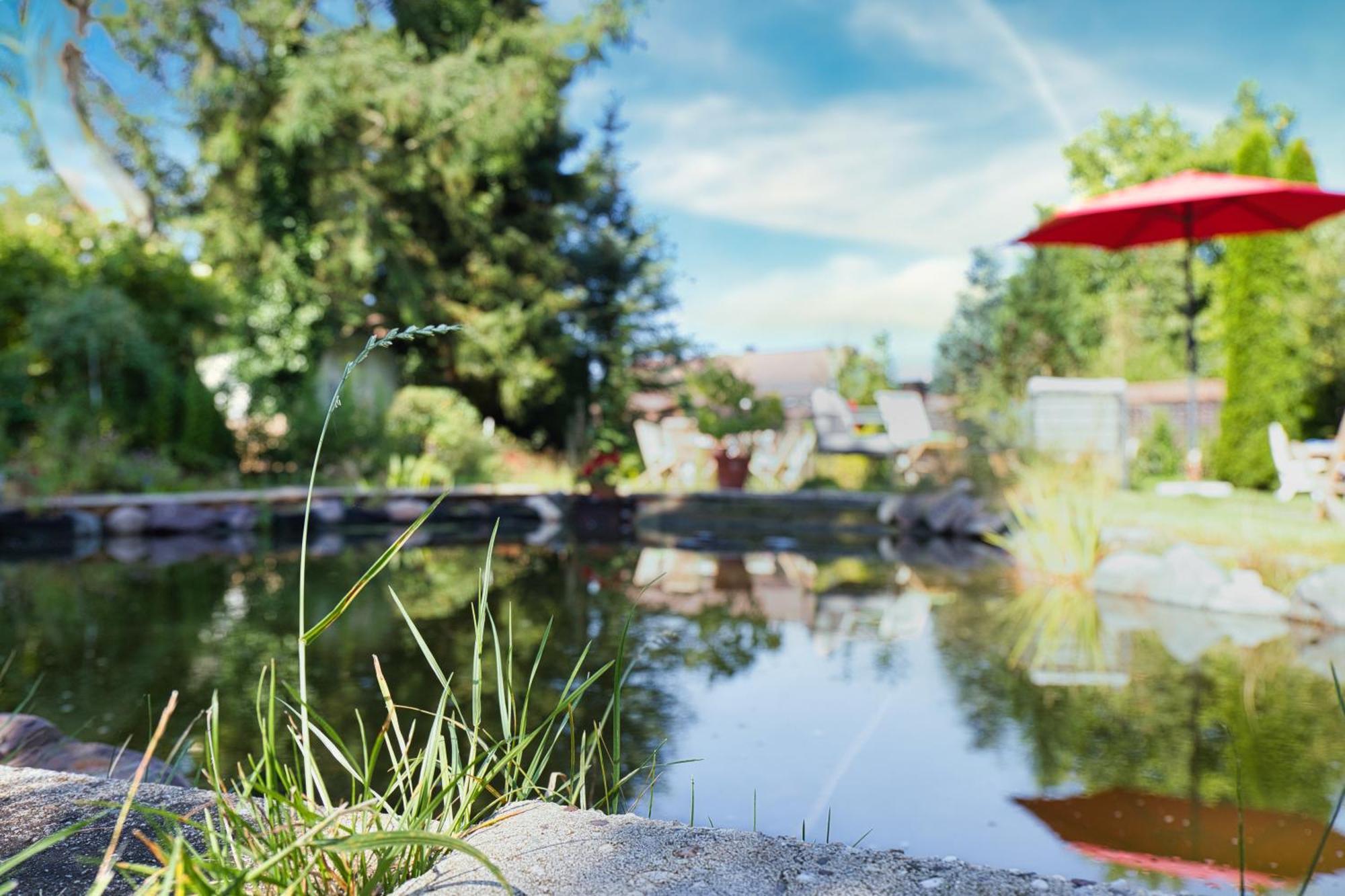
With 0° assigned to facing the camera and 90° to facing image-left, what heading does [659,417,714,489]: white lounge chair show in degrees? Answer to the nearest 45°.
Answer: approximately 315°

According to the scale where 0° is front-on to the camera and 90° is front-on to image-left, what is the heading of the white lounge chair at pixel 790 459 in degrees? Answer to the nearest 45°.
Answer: approximately 45°

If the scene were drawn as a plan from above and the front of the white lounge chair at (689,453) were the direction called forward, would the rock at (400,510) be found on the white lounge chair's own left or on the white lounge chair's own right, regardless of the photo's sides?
on the white lounge chair's own right

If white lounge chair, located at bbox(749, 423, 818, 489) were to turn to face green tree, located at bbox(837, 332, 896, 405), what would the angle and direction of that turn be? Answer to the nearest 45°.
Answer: approximately 135° to its right

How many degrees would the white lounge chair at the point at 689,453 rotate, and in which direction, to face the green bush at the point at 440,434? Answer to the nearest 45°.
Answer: approximately 135° to its right
